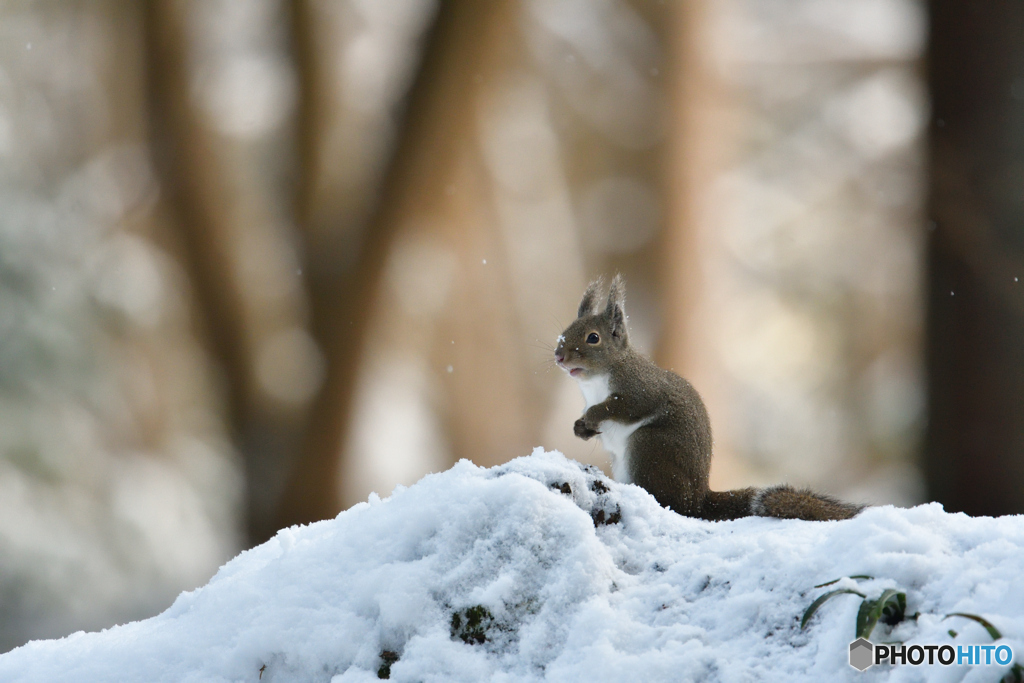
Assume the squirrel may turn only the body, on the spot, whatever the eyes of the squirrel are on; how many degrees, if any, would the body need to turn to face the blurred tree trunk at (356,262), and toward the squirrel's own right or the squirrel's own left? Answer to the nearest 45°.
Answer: approximately 45° to the squirrel's own right

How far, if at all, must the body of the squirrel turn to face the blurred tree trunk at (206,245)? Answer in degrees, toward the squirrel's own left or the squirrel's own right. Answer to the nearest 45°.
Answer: approximately 45° to the squirrel's own right

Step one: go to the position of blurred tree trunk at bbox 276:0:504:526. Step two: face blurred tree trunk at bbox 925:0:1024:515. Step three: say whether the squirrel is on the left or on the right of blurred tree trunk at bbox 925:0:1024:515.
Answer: right

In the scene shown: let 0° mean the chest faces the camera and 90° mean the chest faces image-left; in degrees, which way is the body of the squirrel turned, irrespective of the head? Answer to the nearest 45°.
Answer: approximately 90°

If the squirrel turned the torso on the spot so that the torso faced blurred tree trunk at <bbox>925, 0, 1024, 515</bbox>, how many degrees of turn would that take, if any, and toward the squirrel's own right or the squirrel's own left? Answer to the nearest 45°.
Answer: approximately 135° to the squirrel's own right
